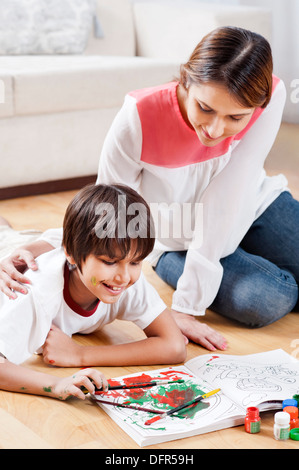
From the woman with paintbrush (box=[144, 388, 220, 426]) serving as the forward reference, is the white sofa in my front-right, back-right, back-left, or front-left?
back-right

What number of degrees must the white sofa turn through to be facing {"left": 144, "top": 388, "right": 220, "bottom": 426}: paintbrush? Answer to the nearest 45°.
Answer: approximately 45° to its right

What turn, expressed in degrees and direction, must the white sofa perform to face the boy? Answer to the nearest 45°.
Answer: approximately 45° to its right

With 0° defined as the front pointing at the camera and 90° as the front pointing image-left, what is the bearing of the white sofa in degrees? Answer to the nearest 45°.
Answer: approximately 315°

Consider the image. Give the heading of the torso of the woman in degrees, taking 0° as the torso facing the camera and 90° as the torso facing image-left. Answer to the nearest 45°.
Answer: approximately 0°
